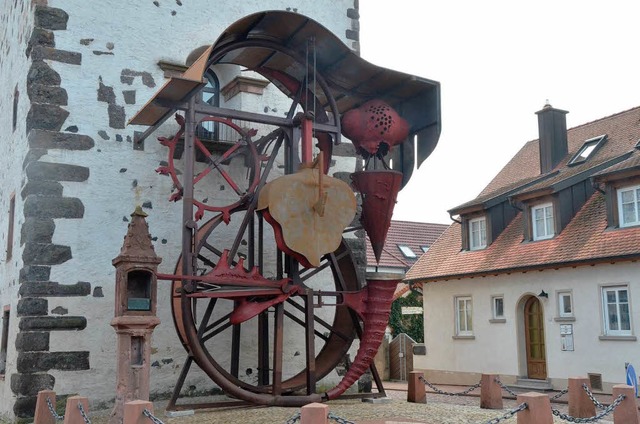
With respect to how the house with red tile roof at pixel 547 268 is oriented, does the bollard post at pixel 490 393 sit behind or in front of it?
in front

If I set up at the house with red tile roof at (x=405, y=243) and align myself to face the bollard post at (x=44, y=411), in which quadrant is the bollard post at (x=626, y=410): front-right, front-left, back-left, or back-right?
front-left

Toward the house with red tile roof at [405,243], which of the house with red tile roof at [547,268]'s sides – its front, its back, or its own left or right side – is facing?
right

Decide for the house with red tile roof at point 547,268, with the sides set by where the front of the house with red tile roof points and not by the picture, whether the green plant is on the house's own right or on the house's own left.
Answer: on the house's own right

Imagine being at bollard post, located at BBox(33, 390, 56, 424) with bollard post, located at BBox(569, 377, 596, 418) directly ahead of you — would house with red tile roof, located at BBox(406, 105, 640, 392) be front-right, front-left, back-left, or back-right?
front-left

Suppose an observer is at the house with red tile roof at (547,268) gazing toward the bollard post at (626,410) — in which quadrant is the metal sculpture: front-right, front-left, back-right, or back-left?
front-right

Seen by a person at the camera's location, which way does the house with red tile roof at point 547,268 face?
facing the viewer and to the left of the viewer

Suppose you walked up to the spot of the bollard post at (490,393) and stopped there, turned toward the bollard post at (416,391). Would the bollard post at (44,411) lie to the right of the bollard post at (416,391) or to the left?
left

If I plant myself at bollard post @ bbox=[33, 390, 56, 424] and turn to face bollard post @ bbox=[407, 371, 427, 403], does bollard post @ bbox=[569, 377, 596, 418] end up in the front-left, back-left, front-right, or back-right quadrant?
front-right

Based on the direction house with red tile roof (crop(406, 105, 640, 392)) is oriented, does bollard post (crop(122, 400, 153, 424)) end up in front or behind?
in front

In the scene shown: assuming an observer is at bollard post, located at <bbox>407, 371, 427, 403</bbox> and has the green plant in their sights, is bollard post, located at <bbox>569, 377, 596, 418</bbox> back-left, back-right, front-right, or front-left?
back-right
